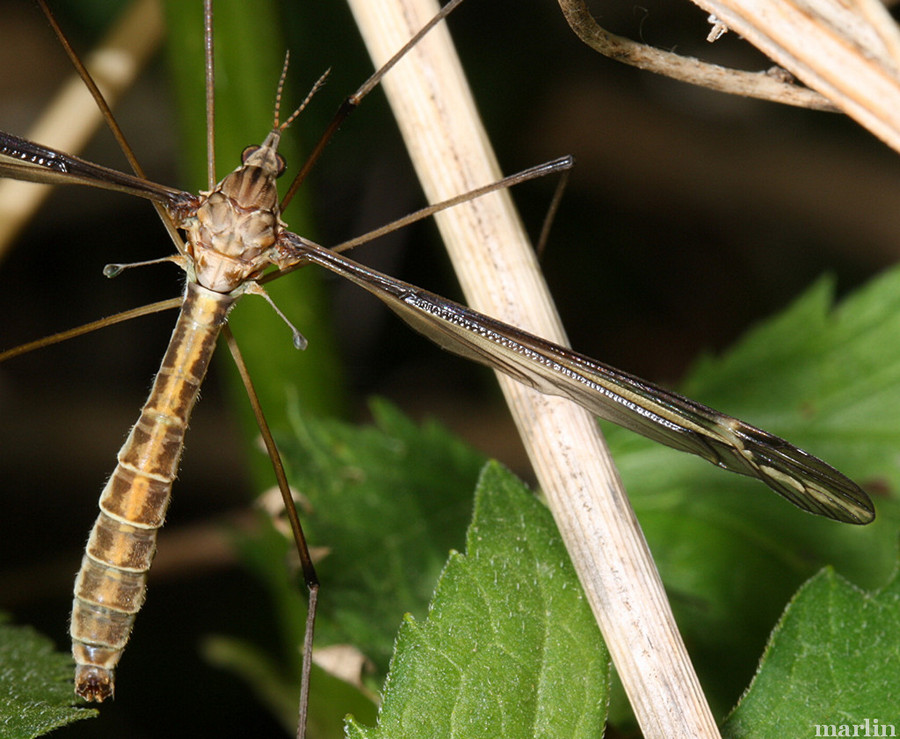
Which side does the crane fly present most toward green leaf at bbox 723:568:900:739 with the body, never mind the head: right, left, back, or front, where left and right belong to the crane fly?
right

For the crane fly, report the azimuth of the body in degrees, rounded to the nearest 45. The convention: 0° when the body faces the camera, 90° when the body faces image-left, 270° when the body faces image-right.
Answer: approximately 180°
